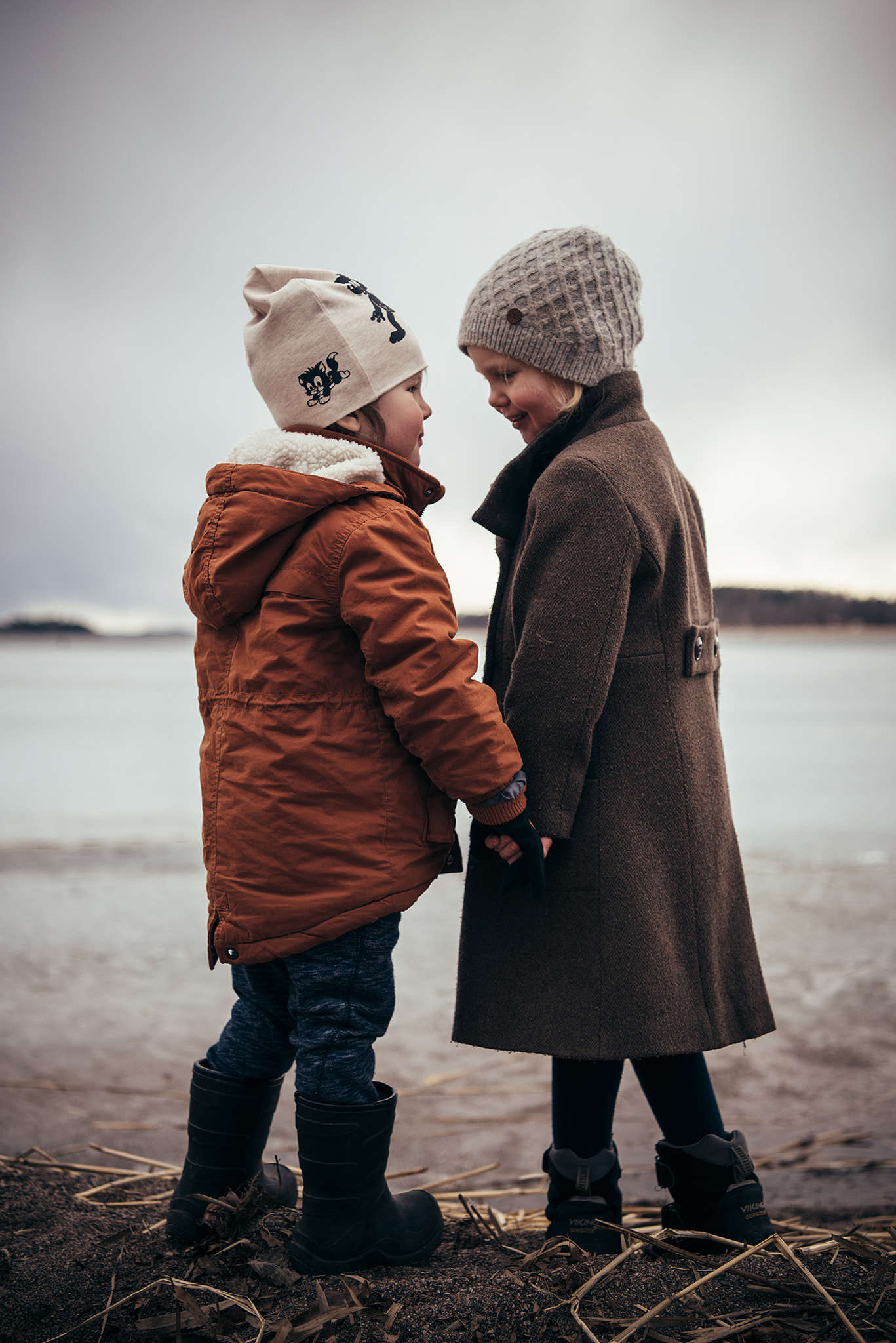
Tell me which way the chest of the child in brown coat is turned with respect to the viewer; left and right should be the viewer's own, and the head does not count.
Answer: facing away from the viewer and to the left of the viewer

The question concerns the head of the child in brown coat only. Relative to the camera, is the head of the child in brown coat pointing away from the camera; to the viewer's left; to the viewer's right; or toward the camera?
to the viewer's left
